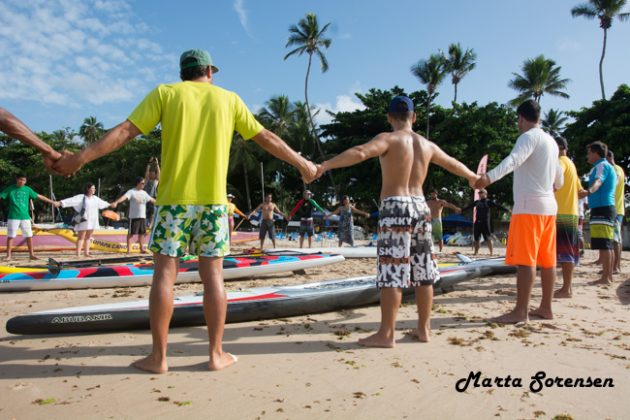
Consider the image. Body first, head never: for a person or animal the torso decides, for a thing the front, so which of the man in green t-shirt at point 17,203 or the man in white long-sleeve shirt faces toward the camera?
the man in green t-shirt

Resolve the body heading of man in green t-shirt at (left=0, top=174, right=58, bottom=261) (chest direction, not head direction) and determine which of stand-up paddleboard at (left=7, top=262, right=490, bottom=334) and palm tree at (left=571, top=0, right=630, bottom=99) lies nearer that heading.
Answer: the stand-up paddleboard

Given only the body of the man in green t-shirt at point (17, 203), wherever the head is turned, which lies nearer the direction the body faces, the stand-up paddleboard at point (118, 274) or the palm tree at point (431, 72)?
the stand-up paddleboard

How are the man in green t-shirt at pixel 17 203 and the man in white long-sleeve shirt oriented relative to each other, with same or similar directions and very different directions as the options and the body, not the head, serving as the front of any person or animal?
very different directions

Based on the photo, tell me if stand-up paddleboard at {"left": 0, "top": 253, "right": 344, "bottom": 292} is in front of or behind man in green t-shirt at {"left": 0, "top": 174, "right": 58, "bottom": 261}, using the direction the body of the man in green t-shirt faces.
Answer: in front

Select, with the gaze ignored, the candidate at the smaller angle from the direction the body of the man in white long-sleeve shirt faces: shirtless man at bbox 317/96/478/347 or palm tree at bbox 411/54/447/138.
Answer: the palm tree

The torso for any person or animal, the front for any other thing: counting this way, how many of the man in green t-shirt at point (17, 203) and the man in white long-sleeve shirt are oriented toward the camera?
1

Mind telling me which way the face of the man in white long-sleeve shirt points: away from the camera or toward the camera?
away from the camera

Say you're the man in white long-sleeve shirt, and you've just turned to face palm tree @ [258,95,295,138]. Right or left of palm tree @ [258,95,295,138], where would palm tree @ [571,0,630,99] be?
right

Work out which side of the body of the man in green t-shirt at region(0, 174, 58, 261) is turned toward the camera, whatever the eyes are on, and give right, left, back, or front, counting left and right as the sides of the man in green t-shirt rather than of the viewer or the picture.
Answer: front

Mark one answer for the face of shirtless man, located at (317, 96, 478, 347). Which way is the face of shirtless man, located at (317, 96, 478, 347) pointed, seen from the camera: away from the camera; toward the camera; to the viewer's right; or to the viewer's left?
away from the camera

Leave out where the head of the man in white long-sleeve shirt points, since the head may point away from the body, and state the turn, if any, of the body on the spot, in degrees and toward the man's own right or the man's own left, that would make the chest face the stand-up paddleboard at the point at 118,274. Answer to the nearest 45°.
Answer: approximately 45° to the man's own left

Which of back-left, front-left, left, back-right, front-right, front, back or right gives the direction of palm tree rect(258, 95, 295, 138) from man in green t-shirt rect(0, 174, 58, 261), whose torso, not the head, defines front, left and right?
back-left

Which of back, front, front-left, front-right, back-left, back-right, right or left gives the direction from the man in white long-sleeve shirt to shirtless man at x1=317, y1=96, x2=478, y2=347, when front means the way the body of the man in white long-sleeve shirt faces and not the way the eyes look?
left

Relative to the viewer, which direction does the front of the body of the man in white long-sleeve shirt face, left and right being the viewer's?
facing away from the viewer and to the left of the viewer
